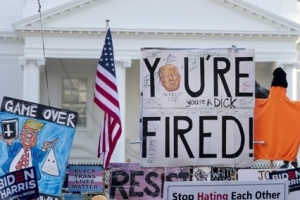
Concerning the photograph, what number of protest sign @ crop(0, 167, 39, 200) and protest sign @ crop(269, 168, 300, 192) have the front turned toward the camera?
2

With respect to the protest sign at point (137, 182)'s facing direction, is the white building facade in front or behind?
behind

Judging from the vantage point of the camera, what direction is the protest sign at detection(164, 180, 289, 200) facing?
facing the viewer

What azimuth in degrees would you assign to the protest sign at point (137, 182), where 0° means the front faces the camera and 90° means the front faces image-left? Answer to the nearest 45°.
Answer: approximately 0°

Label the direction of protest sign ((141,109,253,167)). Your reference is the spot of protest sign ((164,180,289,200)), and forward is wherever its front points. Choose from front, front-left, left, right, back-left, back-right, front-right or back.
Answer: back

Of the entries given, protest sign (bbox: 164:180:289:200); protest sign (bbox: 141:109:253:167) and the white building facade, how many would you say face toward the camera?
3

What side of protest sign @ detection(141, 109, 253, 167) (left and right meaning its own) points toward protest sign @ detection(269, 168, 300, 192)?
left

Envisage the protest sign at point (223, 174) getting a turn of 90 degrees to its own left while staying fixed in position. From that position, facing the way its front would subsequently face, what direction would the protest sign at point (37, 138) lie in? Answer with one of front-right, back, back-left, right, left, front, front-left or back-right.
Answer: back

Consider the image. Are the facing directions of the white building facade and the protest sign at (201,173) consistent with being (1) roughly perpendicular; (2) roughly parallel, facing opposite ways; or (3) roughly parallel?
roughly parallel

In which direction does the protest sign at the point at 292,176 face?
toward the camera

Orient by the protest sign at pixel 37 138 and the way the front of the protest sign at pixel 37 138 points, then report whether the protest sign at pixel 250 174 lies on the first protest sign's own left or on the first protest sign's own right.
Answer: on the first protest sign's own left

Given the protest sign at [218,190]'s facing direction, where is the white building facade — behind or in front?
behind

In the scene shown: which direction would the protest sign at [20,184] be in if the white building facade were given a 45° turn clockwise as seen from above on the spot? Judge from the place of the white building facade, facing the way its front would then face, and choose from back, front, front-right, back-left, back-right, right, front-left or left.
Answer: front-left

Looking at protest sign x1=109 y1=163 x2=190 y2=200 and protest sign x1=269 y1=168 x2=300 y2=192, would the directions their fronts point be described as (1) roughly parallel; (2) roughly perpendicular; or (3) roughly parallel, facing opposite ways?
roughly parallel

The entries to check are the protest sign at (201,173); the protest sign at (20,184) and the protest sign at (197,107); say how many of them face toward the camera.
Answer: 3

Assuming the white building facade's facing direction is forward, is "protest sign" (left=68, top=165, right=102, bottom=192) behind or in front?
in front

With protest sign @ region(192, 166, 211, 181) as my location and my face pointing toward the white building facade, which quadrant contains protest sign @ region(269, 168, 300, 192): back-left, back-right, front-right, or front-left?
back-right
